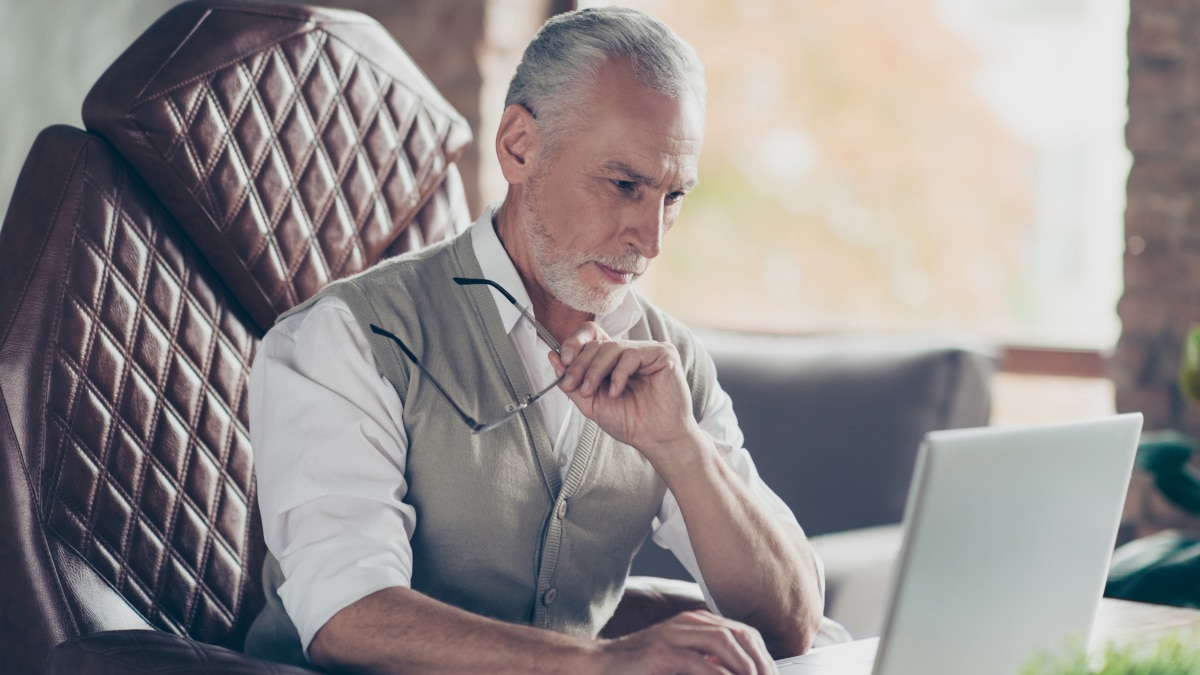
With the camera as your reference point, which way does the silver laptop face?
facing away from the viewer and to the left of the viewer

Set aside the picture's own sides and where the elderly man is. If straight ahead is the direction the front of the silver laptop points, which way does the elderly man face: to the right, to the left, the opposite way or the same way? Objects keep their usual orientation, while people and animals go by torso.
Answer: the opposite way

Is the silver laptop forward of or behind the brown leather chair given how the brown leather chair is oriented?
forward

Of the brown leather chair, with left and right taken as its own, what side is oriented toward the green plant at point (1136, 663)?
front

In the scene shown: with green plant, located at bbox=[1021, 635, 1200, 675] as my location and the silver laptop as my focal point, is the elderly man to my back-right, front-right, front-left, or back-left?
front-left

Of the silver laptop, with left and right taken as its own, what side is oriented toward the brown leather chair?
front

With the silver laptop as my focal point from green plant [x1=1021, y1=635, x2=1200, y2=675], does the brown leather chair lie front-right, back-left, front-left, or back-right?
front-left

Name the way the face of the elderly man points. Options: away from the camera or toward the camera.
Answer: toward the camera
